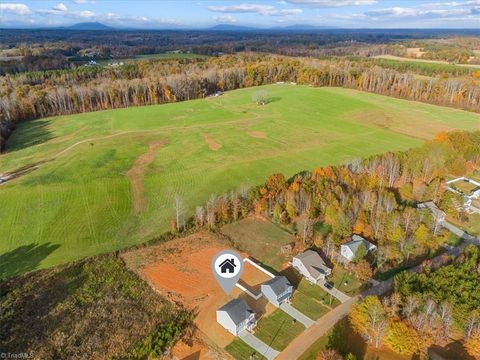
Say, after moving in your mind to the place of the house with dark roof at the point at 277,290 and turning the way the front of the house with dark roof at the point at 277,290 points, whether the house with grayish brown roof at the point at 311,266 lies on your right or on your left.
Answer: on your left

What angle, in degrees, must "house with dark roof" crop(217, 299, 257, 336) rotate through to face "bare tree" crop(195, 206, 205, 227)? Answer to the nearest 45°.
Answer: approximately 135° to its left

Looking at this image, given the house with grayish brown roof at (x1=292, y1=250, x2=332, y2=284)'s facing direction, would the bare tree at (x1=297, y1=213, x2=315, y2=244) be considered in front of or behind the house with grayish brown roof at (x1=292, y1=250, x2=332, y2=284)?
behind

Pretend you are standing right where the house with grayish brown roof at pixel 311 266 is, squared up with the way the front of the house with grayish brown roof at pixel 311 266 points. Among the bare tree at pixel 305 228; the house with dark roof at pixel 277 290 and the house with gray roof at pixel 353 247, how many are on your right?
1

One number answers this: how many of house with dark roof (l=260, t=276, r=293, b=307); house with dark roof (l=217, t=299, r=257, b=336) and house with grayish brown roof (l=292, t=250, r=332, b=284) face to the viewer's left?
0

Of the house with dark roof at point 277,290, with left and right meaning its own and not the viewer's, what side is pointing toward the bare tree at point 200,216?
back

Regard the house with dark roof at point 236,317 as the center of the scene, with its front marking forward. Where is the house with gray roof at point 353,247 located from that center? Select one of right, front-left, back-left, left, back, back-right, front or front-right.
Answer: left

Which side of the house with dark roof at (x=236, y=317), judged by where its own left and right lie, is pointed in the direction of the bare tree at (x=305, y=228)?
left

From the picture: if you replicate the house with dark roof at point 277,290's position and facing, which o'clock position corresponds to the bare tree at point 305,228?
The bare tree is roughly at 8 o'clock from the house with dark roof.

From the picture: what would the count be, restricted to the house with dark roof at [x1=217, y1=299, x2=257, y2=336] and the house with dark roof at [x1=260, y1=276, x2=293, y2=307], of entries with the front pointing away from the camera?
0

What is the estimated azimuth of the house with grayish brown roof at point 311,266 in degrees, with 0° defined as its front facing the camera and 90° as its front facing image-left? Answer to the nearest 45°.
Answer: approximately 315°

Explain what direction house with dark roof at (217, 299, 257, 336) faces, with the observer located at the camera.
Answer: facing the viewer and to the right of the viewer

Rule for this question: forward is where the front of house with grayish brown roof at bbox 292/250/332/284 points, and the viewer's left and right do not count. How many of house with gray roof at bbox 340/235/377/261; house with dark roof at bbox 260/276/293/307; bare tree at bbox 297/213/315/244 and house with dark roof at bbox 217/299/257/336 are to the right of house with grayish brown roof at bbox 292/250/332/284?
2

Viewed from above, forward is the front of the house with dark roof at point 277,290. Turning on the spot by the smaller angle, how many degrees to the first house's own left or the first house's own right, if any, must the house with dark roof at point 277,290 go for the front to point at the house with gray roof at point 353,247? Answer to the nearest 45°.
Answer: approximately 90° to the first house's own left
